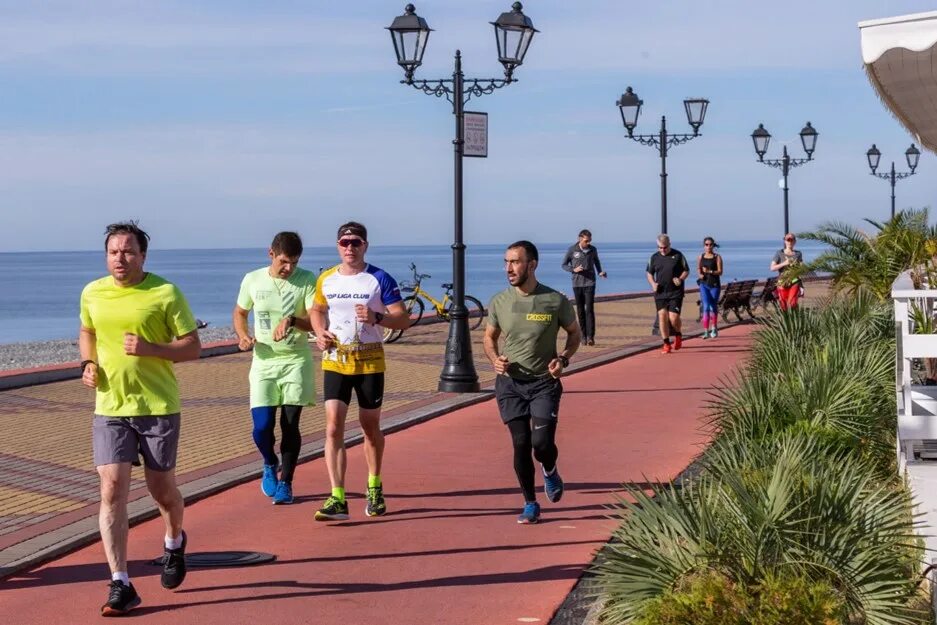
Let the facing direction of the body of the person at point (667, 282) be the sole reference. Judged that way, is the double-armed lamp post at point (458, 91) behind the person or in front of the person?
in front

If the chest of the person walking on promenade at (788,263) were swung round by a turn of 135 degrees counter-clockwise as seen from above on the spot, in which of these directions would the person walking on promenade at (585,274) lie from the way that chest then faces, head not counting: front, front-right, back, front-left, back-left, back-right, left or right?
back

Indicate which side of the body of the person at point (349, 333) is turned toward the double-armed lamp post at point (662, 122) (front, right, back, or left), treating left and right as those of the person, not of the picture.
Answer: back

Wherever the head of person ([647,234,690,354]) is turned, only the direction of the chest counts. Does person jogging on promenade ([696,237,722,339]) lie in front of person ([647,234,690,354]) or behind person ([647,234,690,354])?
behind

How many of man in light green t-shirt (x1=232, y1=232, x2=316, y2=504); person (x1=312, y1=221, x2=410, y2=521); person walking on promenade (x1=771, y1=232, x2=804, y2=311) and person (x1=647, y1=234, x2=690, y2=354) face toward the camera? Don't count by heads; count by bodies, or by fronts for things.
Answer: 4

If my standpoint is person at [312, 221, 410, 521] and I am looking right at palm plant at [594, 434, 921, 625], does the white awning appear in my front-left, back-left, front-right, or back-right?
front-left

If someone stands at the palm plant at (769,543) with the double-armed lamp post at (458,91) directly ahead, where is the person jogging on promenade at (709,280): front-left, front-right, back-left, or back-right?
front-right

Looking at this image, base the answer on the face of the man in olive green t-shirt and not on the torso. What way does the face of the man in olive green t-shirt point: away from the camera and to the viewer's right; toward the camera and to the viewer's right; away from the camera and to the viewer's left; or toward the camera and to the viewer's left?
toward the camera and to the viewer's left

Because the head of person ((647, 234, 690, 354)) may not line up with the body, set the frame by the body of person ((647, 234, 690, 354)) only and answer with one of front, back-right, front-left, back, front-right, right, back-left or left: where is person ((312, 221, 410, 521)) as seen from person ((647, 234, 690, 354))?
front

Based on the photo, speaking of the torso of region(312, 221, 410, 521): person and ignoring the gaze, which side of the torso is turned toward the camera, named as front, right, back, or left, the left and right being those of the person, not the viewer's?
front

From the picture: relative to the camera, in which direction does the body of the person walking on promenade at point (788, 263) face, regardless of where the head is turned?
toward the camera

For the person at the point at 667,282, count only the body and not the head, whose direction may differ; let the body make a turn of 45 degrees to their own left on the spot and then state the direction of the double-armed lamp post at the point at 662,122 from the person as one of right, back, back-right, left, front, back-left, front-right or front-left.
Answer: back-left

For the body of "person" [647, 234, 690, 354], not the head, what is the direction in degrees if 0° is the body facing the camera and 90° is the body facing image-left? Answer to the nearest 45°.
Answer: approximately 0°
